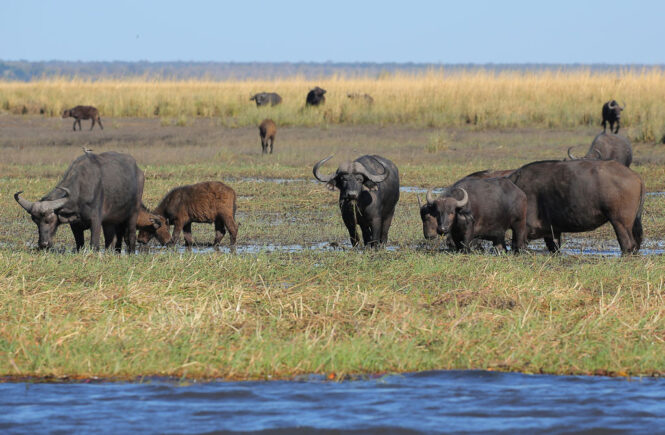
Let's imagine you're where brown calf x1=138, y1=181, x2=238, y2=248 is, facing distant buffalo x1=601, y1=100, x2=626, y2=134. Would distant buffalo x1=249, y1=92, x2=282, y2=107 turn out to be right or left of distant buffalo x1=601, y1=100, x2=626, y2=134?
left

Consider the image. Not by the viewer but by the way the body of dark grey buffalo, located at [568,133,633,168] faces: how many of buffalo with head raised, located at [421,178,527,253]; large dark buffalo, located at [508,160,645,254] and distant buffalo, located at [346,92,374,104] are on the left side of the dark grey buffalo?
2

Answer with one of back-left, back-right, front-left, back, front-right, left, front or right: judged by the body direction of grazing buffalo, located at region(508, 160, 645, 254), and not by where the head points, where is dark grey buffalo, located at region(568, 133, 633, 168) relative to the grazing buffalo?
right

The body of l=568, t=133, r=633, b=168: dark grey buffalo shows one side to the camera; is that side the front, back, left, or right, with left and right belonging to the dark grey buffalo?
left

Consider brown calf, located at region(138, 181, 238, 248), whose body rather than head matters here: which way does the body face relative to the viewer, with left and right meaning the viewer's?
facing to the left of the viewer

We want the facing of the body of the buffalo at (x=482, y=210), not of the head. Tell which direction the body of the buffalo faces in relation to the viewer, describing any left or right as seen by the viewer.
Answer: facing the viewer and to the left of the viewer

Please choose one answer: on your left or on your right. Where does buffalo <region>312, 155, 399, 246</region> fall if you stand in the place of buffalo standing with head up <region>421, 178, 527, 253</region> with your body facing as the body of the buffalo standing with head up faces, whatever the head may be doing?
on your right

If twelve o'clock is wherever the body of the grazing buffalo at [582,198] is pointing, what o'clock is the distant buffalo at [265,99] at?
The distant buffalo is roughly at 2 o'clock from the grazing buffalo.

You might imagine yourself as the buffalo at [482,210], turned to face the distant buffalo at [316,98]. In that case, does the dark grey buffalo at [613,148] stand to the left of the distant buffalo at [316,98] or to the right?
right

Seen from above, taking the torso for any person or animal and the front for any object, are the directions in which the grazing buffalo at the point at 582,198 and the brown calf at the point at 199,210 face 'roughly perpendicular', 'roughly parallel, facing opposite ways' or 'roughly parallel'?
roughly parallel
